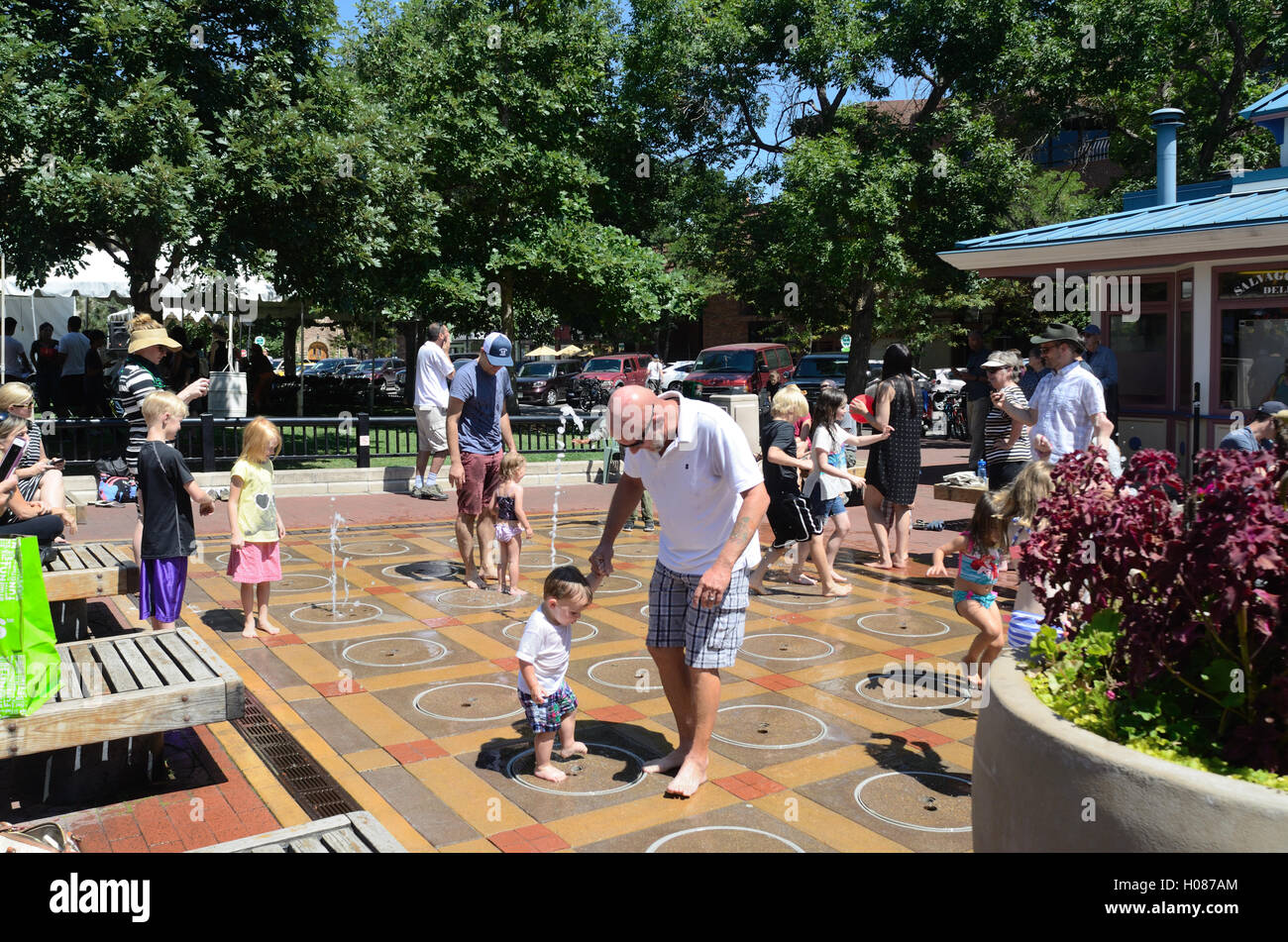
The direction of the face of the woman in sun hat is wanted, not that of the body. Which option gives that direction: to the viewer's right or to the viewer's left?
to the viewer's right

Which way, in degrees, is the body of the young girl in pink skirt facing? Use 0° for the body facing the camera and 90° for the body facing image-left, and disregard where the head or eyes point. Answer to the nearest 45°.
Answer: approximately 315°

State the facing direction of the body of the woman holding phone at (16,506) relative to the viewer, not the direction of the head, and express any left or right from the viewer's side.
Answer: facing to the right of the viewer

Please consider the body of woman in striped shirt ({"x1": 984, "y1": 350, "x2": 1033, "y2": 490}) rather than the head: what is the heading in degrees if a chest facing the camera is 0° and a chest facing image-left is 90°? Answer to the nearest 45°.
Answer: approximately 45°

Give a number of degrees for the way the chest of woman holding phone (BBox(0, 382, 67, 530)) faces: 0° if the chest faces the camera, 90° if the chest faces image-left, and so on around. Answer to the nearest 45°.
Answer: approximately 270°

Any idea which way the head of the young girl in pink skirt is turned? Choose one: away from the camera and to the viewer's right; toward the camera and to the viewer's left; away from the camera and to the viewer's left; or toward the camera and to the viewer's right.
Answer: toward the camera and to the viewer's right

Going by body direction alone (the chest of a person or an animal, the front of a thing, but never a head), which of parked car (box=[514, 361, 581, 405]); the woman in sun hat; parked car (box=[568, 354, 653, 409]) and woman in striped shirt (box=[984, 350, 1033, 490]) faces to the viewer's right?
the woman in sun hat
